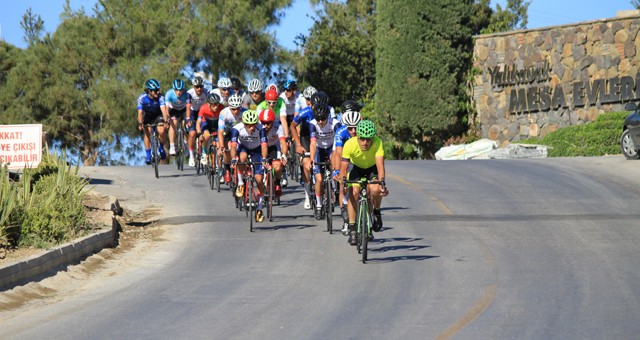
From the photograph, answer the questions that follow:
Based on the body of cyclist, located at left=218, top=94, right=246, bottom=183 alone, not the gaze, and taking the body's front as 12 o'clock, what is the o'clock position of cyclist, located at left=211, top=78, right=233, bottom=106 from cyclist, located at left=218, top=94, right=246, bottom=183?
cyclist, located at left=211, top=78, right=233, bottom=106 is roughly at 6 o'clock from cyclist, located at left=218, top=94, right=246, bottom=183.

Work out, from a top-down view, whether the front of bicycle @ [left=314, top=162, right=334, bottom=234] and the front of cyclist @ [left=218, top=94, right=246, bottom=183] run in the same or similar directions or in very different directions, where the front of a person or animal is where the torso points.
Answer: same or similar directions

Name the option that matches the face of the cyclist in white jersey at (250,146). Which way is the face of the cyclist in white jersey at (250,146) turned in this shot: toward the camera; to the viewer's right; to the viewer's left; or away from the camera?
toward the camera

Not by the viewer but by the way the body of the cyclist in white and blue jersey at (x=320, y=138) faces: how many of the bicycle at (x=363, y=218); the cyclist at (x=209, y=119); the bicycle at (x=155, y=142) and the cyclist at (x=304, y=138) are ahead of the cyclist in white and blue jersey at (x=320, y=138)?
1

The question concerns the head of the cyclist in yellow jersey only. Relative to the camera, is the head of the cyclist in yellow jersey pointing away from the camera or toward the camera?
toward the camera

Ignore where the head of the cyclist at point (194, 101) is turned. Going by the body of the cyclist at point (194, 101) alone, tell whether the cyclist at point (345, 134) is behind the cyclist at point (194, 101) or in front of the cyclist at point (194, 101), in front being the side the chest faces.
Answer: in front

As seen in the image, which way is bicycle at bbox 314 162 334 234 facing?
toward the camera

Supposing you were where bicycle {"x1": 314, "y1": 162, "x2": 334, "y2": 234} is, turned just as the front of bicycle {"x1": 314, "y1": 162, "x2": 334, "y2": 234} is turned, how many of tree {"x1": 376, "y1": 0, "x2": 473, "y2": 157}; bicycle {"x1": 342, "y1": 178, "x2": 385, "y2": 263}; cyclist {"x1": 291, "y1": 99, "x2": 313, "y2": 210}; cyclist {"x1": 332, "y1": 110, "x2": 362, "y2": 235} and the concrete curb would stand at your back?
2

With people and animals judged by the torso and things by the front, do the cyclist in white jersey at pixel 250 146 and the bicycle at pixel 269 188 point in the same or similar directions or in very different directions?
same or similar directions

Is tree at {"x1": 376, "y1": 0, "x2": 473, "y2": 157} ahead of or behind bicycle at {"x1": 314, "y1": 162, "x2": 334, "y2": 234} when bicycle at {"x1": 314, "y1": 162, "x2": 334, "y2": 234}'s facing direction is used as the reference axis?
behind

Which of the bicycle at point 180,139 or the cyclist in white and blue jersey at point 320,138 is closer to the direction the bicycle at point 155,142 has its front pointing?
the cyclist in white and blue jersey

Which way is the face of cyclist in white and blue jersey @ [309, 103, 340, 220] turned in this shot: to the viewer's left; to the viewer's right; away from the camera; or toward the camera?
toward the camera

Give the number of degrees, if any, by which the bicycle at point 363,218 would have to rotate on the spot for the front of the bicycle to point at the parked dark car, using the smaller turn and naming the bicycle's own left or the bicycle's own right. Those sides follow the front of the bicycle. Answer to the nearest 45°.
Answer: approximately 135° to the bicycle's own left

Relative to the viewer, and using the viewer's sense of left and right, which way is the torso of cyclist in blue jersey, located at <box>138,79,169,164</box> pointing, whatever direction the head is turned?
facing the viewer

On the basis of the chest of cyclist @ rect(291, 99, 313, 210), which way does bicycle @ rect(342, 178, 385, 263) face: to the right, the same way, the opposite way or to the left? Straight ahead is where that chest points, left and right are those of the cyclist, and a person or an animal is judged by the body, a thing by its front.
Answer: the same way

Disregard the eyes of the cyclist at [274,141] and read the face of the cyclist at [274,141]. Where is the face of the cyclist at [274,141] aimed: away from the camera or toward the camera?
toward the camera

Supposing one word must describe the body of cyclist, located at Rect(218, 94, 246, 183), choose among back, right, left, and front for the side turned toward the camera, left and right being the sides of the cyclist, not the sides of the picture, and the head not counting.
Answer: front

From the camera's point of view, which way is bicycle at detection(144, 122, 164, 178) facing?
toward the camera
